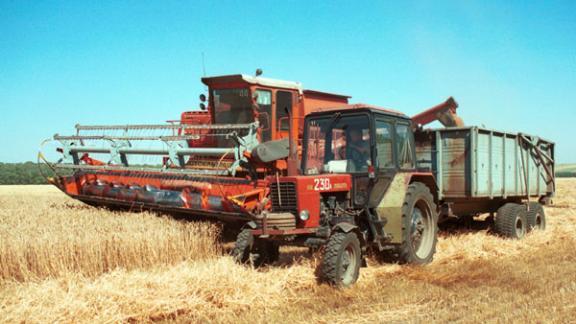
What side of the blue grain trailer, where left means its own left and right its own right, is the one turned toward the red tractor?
front

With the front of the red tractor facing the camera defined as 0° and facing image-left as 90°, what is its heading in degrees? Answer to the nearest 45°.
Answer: approximately 45°

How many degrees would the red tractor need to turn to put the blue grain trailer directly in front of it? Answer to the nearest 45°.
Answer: approximately 180°

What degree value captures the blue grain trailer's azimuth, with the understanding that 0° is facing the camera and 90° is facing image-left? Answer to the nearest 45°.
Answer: approximately 45°

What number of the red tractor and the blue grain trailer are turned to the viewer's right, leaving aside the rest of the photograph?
0
